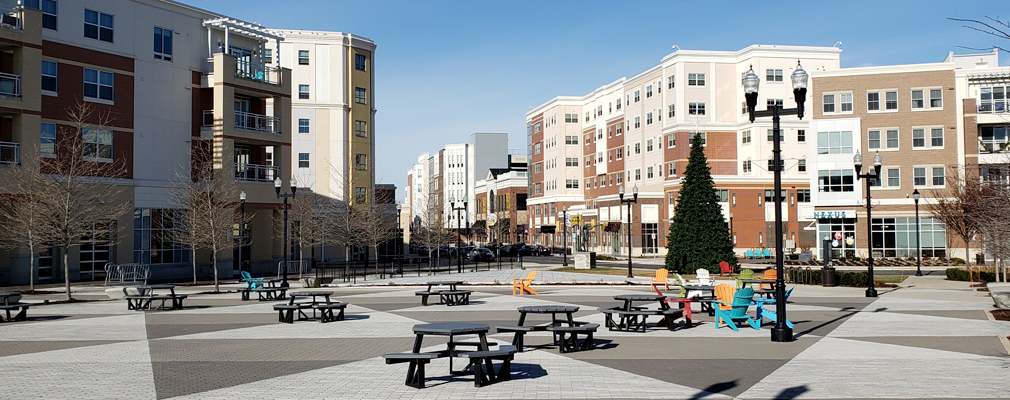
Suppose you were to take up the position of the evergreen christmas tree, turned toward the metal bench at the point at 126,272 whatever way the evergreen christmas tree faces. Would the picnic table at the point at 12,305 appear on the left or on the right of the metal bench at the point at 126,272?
left

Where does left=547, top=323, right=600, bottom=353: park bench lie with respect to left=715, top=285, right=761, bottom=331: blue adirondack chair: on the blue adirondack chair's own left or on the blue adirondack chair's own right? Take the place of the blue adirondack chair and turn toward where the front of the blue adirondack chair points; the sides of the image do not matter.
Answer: on the blue adirondack chair's own left

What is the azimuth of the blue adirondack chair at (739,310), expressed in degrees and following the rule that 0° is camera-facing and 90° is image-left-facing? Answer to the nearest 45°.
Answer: approximately 135°
